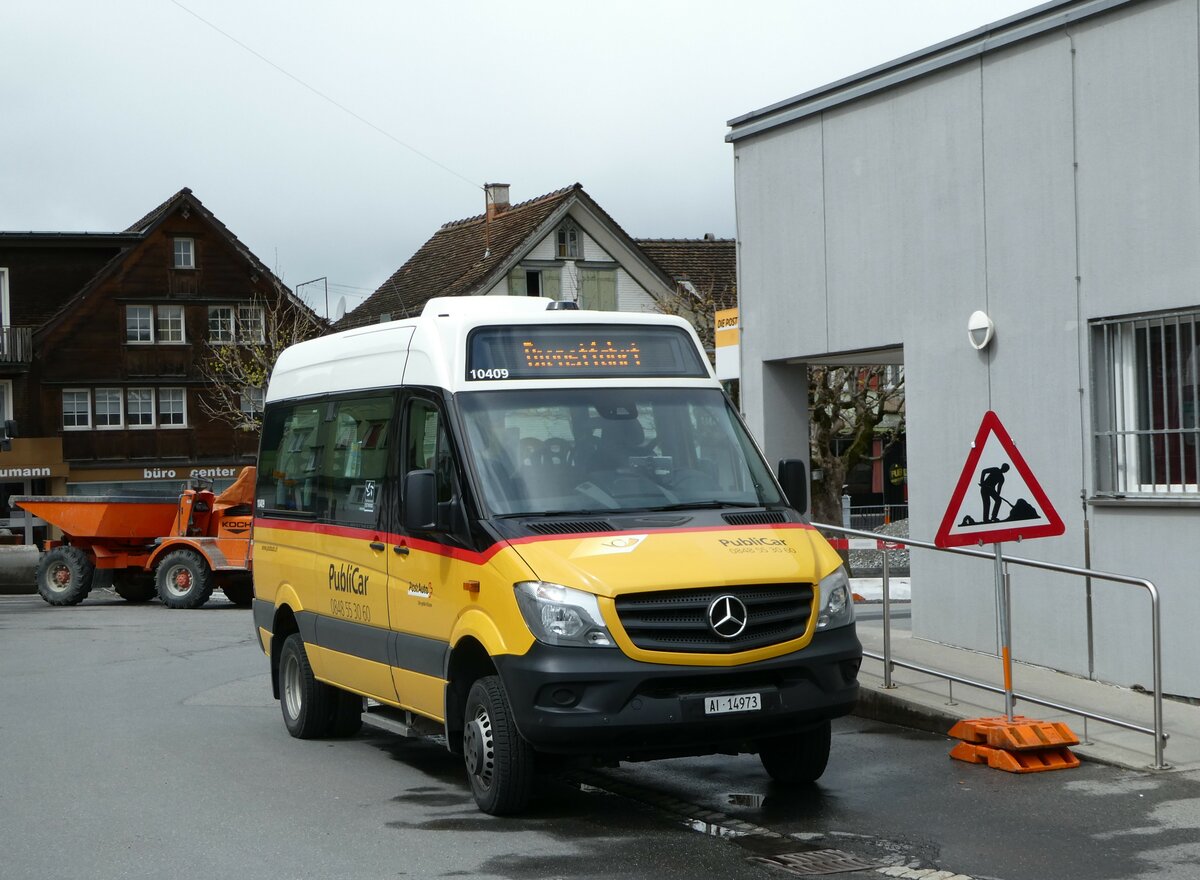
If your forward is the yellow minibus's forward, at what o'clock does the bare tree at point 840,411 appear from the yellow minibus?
The bare tree is roughly at 8 o'clock from the yellow minibus.

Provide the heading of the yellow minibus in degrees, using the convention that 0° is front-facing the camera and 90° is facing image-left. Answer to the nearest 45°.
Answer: approximately 315°

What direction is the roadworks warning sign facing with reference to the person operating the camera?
facing the viewer

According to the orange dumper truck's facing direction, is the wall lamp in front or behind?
behind

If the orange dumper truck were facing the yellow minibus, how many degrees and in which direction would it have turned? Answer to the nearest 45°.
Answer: approximately 135° to its left

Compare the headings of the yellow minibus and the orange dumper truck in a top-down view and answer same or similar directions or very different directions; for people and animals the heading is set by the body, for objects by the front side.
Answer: very different directions

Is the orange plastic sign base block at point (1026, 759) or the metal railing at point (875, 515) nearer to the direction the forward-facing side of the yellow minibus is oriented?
the orange plastic sign base block

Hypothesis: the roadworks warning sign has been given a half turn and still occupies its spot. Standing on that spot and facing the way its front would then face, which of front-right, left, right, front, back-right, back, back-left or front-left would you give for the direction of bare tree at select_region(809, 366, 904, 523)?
front

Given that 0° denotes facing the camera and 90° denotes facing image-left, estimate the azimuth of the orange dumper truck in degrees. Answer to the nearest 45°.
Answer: approximately 135°

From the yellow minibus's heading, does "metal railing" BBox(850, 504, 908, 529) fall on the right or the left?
on its left

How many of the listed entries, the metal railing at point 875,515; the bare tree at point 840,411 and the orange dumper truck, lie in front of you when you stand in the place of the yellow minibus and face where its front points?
0

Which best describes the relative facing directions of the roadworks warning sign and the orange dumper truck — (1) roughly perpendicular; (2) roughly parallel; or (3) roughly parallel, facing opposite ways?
roughly perpendicular

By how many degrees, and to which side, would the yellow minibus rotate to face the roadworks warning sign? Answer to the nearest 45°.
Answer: approximately 45° to its left

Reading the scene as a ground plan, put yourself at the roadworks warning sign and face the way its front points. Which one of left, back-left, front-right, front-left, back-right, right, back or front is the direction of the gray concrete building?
back

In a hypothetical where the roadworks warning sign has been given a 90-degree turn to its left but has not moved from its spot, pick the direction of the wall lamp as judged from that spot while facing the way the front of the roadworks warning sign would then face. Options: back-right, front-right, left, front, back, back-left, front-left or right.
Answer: left
